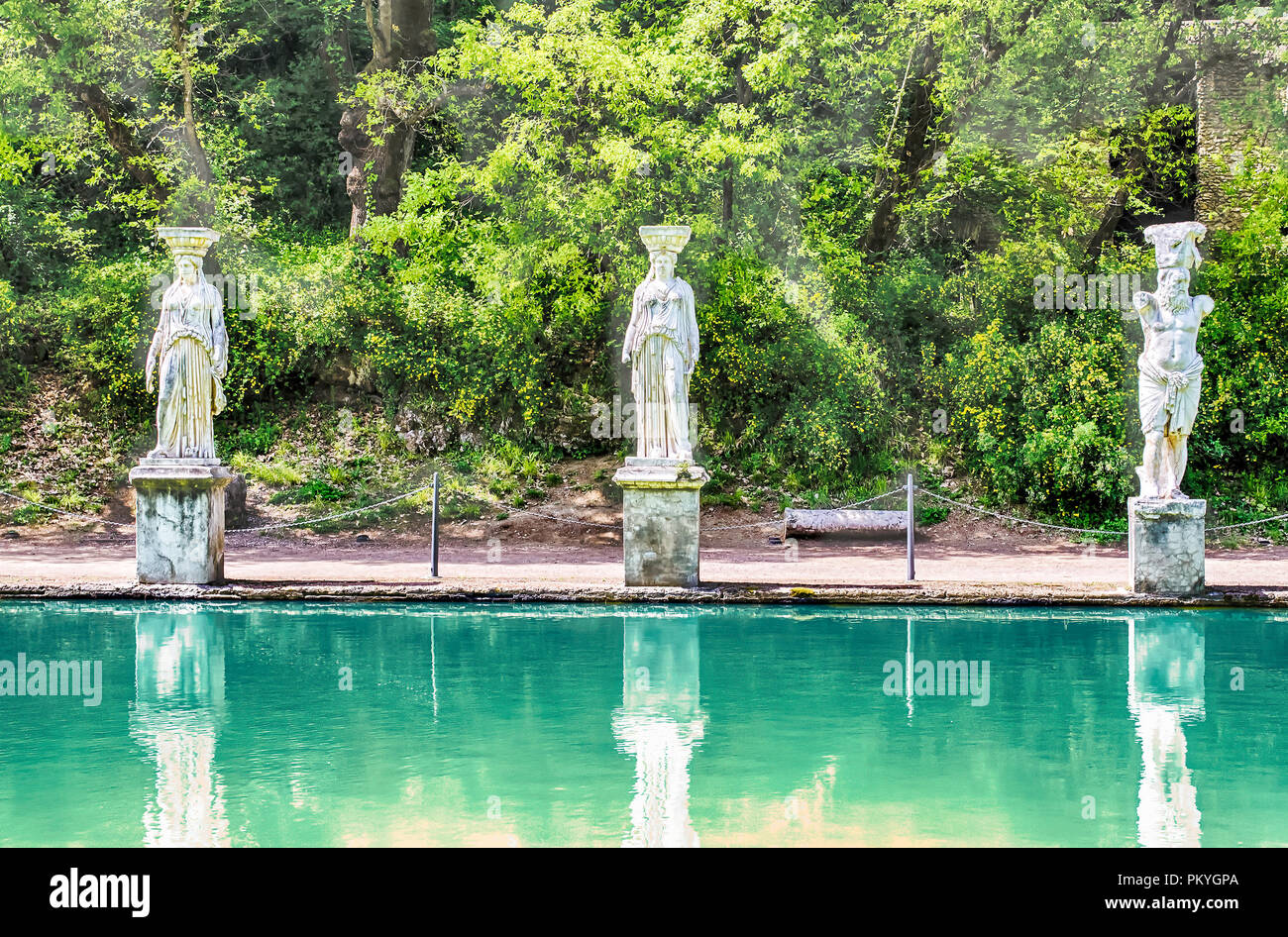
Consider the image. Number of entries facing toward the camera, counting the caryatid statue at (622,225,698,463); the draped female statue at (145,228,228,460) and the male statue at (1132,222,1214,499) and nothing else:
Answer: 3

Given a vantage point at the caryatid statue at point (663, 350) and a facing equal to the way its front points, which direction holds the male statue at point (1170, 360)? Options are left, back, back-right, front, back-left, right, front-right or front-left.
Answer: left

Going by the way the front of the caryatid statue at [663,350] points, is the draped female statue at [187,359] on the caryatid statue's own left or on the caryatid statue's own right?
on the caryatid statue's own right

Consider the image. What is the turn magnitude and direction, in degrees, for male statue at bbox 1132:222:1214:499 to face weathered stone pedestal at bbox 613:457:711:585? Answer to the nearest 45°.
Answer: approximately 90° to its right

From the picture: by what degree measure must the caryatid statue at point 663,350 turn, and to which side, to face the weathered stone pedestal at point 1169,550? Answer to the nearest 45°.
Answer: approximately 90° to its left

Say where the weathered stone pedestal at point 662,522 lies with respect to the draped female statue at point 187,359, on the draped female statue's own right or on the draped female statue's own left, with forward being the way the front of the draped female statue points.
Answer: on the draped female statue's own left

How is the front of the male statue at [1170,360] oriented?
toward the camera

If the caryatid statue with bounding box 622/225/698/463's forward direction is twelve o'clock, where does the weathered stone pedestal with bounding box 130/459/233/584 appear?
The weathered stone pedestal is roughly at 3 o'clock from the caryatid statue.

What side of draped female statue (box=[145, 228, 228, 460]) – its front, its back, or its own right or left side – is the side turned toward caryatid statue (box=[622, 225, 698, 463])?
left

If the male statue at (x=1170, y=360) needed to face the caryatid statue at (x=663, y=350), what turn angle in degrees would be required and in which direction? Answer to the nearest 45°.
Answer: approximately 90° to its right

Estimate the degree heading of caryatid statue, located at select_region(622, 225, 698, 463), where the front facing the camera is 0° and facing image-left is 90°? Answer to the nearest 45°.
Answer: approximately 0°

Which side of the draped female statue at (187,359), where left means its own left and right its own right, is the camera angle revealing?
front

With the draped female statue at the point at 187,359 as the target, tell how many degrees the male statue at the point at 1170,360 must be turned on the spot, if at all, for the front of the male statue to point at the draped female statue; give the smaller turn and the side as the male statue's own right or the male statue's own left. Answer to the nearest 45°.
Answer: approximately 90° to the male statue's own right
